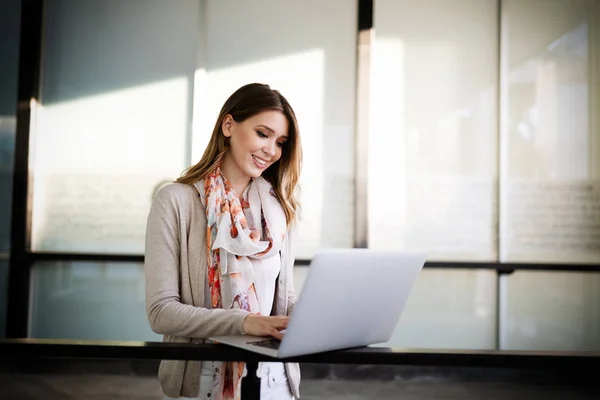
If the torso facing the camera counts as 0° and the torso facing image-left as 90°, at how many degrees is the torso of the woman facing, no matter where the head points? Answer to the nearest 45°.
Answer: approximately 315°

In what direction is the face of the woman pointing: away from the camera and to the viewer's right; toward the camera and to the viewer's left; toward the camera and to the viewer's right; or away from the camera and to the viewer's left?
toward the camera and to the viewer's right

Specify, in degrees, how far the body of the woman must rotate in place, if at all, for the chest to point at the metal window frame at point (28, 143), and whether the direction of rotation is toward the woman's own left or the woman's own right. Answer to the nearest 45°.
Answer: approximately 180°
